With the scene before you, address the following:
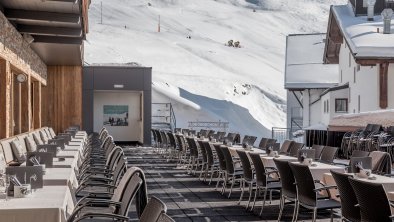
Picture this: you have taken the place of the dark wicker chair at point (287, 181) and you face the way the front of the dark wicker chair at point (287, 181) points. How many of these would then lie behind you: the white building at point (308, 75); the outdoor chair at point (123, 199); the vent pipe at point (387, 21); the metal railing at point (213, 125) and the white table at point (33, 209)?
2

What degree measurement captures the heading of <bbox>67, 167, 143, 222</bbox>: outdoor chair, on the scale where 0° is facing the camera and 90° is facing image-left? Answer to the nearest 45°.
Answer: approximately 90°

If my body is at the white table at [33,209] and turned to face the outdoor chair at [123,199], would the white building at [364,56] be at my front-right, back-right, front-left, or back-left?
front-left

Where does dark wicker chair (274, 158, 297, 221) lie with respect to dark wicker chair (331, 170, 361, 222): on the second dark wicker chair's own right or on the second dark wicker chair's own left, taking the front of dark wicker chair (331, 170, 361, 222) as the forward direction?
on the second dark wicker chair's own left

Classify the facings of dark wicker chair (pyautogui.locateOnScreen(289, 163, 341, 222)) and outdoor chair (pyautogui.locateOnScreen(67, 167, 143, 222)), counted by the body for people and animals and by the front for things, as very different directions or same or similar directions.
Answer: very different directions

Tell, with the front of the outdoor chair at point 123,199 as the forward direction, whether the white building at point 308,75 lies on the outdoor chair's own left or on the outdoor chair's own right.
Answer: on the outdoor chair's own right

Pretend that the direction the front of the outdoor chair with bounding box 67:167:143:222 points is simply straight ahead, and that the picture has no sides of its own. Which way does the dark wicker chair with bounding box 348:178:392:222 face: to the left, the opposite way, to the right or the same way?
the opposite way

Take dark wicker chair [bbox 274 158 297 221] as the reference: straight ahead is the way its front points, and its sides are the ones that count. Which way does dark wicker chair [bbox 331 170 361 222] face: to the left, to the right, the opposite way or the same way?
the same way

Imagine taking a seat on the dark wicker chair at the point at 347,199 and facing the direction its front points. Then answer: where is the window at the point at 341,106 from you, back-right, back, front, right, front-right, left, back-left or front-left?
front-left

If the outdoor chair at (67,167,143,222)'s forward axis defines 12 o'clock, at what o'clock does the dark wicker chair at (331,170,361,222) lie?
The dark wicker chair is roughly at 6 o'clock from the outdoor chair.

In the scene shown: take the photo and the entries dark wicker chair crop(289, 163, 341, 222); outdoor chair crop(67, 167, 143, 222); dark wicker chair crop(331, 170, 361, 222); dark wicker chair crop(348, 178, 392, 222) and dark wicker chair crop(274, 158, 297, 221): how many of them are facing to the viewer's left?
1

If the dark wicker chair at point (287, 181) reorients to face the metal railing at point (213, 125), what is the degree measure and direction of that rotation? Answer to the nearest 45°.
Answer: approximately 45° to its left

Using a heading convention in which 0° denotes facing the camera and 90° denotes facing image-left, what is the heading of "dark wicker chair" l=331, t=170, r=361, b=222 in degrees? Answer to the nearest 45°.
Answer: approximately 225°

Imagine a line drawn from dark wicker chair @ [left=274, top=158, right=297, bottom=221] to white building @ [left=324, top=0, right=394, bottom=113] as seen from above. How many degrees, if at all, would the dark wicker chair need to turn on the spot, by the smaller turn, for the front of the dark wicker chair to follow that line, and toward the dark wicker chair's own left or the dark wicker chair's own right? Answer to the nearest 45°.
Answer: approximately 45° to the dark wicker chair's own left

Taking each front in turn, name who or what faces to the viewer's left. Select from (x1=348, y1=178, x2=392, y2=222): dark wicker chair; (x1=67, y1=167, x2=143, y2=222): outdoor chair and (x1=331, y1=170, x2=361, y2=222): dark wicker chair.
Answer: the outdoor chair

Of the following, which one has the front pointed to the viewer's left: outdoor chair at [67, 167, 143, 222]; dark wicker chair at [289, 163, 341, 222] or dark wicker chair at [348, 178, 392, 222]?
the outdoor chair

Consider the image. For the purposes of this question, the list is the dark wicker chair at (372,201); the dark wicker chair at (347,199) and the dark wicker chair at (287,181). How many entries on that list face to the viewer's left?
0
